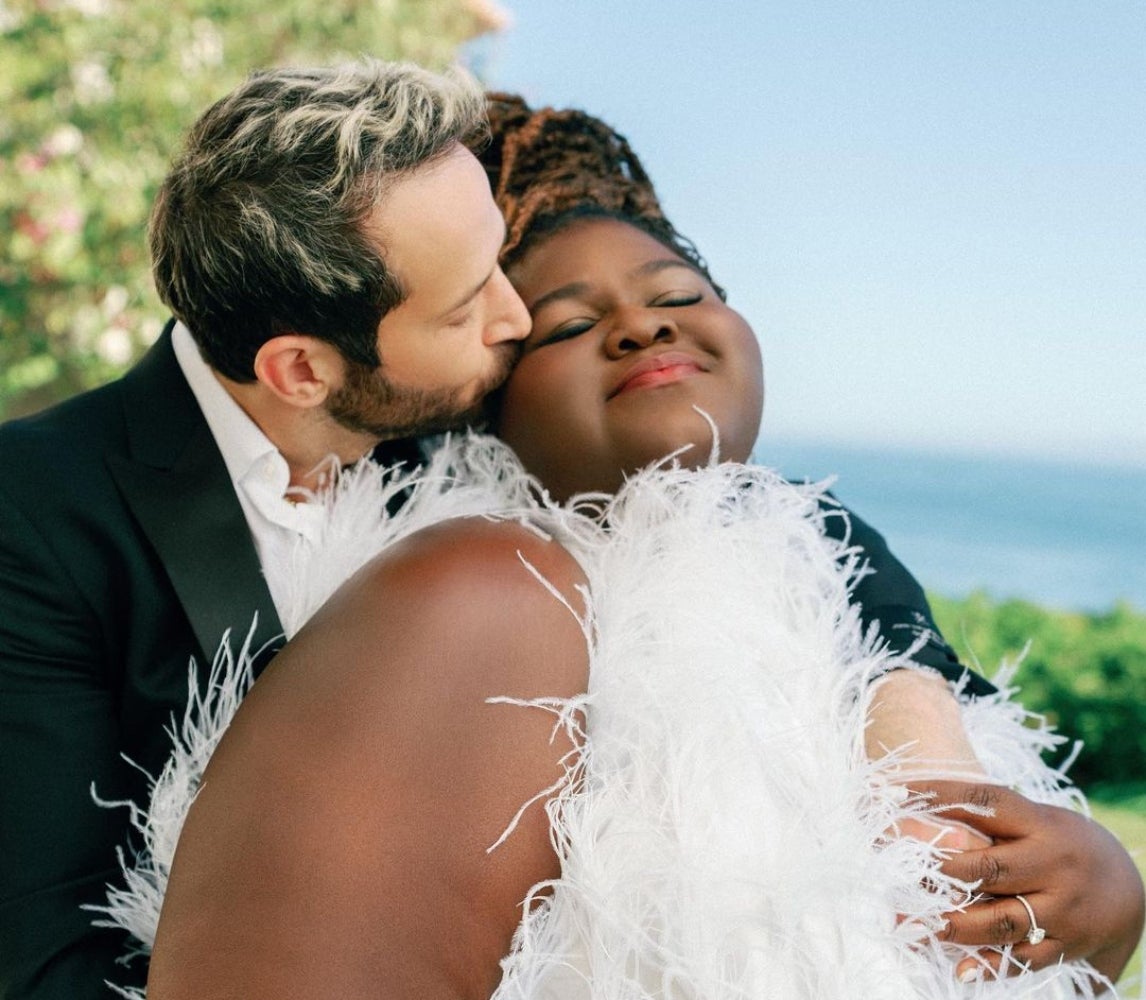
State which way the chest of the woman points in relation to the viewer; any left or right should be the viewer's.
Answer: facing the viewer and to the right of the viewer

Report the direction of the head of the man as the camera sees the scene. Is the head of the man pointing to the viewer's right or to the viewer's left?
to the viewer's right

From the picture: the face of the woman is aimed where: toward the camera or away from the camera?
toward the camera

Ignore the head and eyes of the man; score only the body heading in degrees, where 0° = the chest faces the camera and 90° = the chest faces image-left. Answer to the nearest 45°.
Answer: approximately 270°

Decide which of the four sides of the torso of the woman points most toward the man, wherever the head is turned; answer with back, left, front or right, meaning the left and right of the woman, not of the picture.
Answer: back
